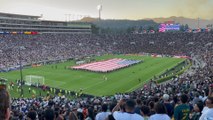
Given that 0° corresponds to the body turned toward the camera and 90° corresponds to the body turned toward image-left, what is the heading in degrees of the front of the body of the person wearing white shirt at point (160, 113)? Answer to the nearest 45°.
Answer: approximately 180°

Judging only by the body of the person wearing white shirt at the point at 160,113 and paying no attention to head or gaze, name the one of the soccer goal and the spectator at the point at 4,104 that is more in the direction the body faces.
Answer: the soccer goal

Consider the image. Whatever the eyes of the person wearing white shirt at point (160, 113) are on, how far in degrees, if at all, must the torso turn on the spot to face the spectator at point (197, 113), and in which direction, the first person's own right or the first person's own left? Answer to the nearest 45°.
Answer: approximately 45° to the first person's own right

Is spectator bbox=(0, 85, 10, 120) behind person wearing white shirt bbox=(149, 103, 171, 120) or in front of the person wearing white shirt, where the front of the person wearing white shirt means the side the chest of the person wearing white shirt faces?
behind

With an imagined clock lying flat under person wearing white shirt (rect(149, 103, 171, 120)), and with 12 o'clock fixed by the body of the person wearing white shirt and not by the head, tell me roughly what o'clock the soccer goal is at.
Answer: The soccer goal is roughly at 11 o'clock from the person wearing white shirt.
